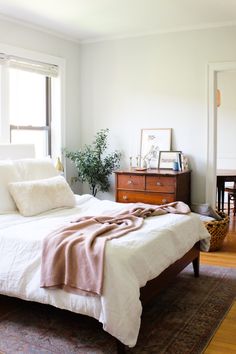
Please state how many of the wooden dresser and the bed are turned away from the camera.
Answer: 0

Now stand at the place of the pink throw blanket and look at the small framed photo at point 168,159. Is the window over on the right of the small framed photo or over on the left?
left

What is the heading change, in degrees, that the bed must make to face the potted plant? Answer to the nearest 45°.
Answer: approximately 135° to its left

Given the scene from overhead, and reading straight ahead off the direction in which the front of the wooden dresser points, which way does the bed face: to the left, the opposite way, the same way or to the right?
to the left

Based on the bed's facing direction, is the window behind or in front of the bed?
behind

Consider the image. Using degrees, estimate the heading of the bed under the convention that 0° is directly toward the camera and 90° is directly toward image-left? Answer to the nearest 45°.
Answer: approximately 315°

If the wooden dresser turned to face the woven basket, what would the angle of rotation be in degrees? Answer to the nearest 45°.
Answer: approximately 90° to its left

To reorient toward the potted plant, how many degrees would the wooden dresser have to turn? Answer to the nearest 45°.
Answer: approximately 90° to its right

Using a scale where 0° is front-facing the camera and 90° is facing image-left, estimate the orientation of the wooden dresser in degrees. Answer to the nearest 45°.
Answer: approximately 45°

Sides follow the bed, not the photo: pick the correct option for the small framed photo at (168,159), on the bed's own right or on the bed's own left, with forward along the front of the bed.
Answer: on the bed's own left

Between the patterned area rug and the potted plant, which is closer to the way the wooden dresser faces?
the patterned area rug

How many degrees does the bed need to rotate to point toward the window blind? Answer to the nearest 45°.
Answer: approximately 135° to its left

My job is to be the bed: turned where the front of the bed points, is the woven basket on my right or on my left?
on my left
